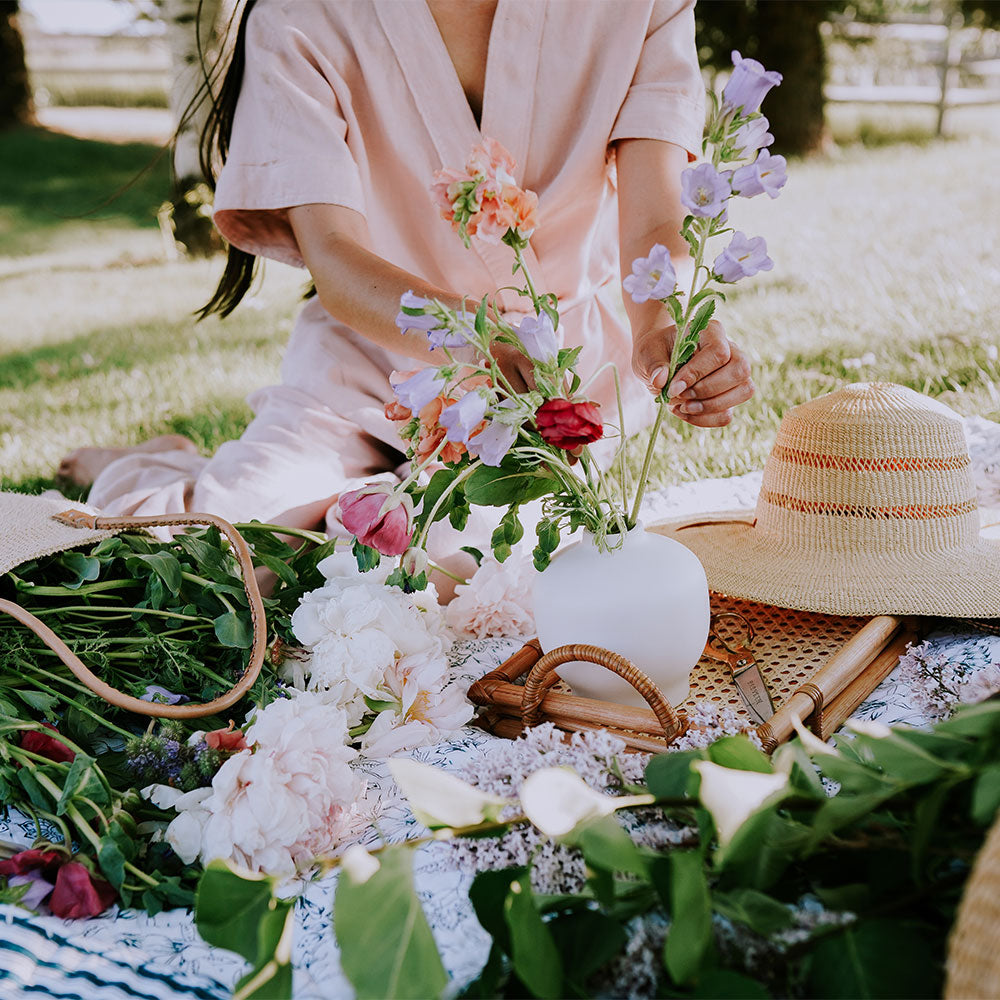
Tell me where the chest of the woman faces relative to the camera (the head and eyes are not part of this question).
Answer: toward the camera

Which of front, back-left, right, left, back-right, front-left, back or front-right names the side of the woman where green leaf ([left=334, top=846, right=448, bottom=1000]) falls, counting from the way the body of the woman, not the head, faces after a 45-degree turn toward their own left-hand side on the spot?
front-right

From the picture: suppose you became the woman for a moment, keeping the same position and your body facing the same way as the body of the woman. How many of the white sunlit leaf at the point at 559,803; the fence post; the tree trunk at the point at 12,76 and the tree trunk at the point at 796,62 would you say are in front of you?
1

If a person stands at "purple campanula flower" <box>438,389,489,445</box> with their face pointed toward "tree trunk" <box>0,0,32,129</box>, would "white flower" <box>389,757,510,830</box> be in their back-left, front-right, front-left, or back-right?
back-left

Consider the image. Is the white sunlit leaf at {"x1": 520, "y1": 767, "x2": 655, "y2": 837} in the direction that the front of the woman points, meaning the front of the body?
yes

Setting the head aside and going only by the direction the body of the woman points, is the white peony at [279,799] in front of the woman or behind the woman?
in front

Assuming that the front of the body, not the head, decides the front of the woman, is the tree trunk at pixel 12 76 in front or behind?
behind

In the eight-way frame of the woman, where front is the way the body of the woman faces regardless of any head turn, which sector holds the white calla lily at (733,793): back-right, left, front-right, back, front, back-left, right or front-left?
front

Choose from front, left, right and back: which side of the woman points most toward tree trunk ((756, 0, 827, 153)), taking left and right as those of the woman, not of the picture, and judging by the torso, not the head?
back

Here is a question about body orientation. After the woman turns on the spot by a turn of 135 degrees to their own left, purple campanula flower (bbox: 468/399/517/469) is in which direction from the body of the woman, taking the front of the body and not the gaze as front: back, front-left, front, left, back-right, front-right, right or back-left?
back-right

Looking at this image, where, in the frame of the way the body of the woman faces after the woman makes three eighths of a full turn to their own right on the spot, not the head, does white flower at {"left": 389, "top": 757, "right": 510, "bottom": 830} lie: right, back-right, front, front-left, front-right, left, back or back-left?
back-left

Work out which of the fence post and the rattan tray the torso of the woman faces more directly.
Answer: the rattan tray

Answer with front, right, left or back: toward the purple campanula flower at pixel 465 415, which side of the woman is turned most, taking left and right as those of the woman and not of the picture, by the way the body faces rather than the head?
front
